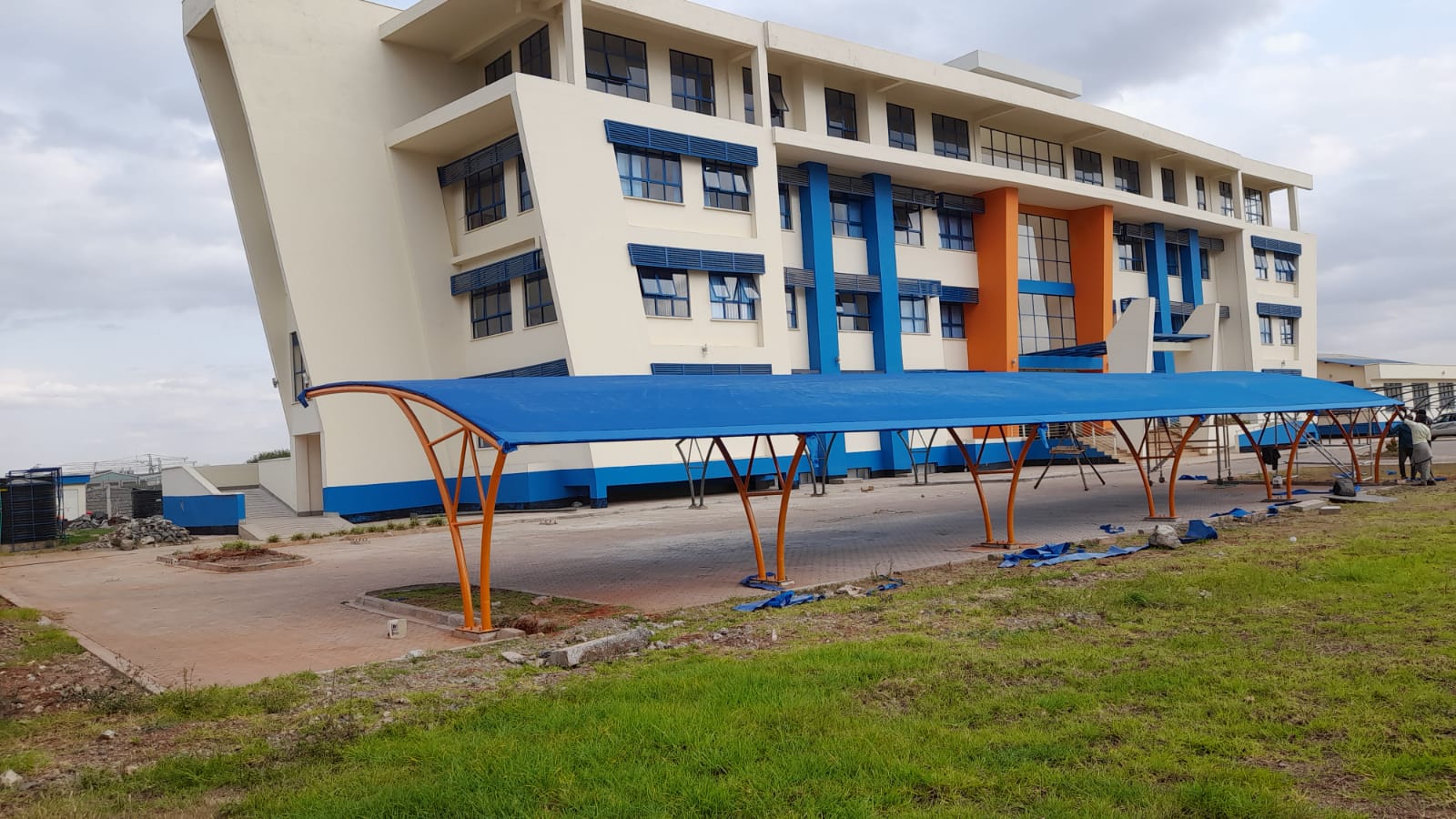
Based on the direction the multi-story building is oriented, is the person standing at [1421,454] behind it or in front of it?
in front

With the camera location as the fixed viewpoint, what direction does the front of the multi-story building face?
facing the viewer and to the right of the viewer

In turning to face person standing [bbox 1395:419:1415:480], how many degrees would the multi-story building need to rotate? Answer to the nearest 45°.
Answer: approximately 45° to its left

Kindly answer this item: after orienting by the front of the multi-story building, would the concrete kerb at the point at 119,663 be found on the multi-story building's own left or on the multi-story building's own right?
on the multi-story building's own right

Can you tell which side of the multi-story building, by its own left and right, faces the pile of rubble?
right

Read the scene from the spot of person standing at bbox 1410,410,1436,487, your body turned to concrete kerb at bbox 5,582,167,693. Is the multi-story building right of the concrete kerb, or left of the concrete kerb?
right

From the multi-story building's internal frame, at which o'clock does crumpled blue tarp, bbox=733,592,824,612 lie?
The crumpled blue tarp is roughly at 1 o'clock from the multi-story building.
